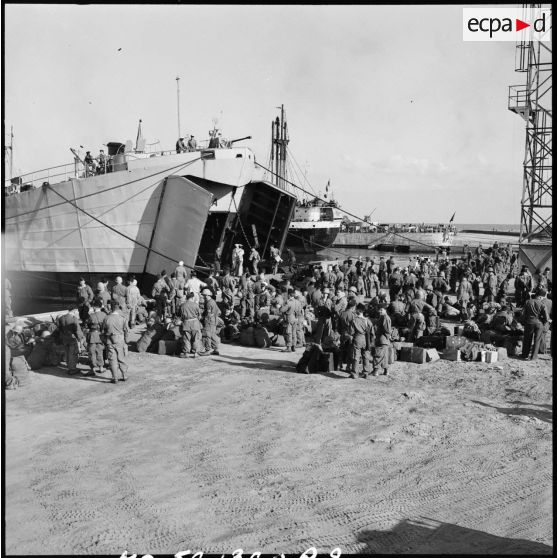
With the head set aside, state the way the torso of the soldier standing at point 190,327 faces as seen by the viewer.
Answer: away from the camera

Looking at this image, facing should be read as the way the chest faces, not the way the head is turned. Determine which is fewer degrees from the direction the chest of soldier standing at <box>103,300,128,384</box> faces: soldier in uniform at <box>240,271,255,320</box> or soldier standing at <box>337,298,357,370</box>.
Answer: the soldier in uniform

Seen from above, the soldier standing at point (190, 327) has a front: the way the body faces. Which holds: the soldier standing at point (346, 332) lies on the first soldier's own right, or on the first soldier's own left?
on the first soldier's own right

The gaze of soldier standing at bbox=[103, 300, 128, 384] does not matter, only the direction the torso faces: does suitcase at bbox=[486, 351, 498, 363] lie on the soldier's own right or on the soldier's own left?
on the soldier's own right

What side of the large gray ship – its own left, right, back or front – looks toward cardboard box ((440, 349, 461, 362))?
front

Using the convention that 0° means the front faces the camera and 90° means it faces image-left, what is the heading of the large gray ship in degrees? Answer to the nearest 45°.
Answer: approximately 315°

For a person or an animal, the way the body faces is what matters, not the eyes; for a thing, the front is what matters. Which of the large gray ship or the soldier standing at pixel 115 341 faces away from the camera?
the soldier standing

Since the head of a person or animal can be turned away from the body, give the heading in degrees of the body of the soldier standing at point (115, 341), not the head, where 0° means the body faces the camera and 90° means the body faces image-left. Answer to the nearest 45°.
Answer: approximately 180°

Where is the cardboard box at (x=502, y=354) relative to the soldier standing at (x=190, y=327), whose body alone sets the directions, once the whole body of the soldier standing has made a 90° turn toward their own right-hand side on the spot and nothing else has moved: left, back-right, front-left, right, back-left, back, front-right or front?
front

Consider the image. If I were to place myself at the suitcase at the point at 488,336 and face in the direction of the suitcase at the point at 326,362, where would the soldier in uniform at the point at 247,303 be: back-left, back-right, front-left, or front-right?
front-right

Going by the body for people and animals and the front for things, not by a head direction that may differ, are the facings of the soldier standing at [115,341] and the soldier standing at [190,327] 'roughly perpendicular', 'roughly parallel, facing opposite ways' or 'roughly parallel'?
roughly parallel

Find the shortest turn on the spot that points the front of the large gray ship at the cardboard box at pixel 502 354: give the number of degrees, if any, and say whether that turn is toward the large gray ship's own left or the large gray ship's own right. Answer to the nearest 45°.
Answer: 0° — it already faces it
